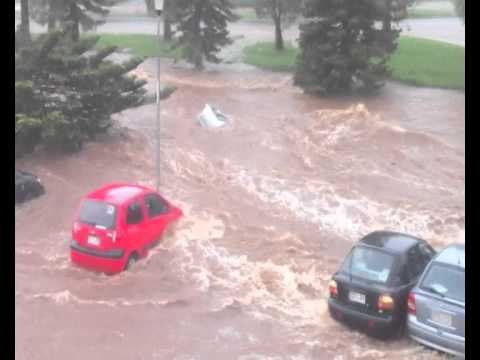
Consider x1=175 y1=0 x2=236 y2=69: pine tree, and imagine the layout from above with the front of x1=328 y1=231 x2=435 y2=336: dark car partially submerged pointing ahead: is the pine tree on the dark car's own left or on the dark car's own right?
on the dark car's own left

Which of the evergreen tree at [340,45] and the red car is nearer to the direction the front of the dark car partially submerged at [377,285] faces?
the evergreen tree

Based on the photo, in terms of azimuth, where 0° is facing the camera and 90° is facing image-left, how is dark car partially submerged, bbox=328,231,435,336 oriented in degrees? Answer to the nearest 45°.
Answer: approximately 225°

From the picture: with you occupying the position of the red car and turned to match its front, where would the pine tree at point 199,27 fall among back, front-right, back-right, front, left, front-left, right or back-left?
front-left

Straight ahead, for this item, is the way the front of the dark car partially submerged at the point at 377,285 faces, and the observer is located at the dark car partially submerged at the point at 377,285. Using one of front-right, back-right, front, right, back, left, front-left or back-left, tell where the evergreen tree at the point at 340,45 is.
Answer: front-left

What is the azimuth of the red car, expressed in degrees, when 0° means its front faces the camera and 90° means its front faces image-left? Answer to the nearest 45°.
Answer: approximately 225°

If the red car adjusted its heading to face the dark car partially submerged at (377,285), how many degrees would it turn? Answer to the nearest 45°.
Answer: approximately 90° to its right

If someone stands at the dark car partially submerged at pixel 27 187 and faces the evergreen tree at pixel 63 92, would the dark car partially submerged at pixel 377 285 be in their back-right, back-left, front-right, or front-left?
back-right

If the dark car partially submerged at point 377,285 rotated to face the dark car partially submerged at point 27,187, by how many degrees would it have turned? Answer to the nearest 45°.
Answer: approximately 90° to its left

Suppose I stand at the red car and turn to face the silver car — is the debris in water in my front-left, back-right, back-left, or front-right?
back-left

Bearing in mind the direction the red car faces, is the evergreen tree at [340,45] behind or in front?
in front

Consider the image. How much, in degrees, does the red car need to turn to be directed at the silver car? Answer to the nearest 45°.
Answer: approximately 90° to its right

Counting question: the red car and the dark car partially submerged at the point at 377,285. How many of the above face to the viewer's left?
0

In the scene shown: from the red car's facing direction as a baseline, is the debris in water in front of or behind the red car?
in front
